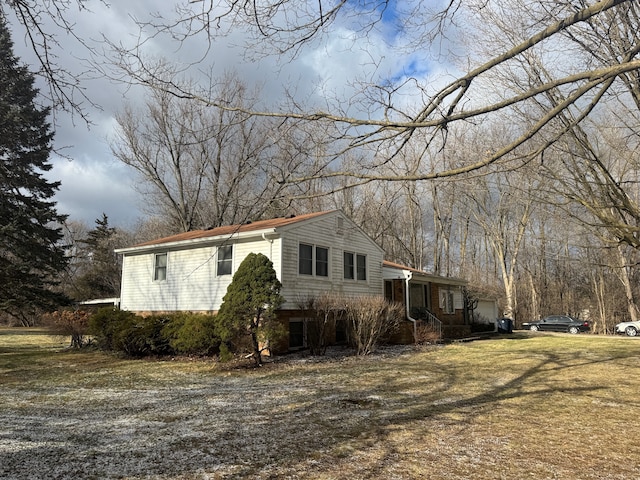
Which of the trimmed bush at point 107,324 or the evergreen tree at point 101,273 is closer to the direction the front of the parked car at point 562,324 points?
the evergreen tree

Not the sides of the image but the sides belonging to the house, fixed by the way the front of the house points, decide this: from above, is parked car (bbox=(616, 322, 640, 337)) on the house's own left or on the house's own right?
on the house's own left

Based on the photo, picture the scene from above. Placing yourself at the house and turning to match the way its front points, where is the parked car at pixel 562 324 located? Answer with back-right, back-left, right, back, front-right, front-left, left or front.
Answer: left

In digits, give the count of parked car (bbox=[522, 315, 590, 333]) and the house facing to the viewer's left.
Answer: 1

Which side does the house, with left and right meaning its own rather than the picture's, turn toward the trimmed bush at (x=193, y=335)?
right

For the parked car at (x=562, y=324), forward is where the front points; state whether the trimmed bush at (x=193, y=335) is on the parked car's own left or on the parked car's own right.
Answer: on the parked car's own left

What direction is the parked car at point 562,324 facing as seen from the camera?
to the viewer's left

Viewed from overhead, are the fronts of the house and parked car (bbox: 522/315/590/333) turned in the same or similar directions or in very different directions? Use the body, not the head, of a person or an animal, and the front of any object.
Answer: very different directions

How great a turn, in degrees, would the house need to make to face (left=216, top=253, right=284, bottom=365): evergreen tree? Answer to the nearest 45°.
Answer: approximately 45° to its right

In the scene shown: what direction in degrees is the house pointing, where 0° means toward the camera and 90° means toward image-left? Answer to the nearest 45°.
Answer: approximately 315°
